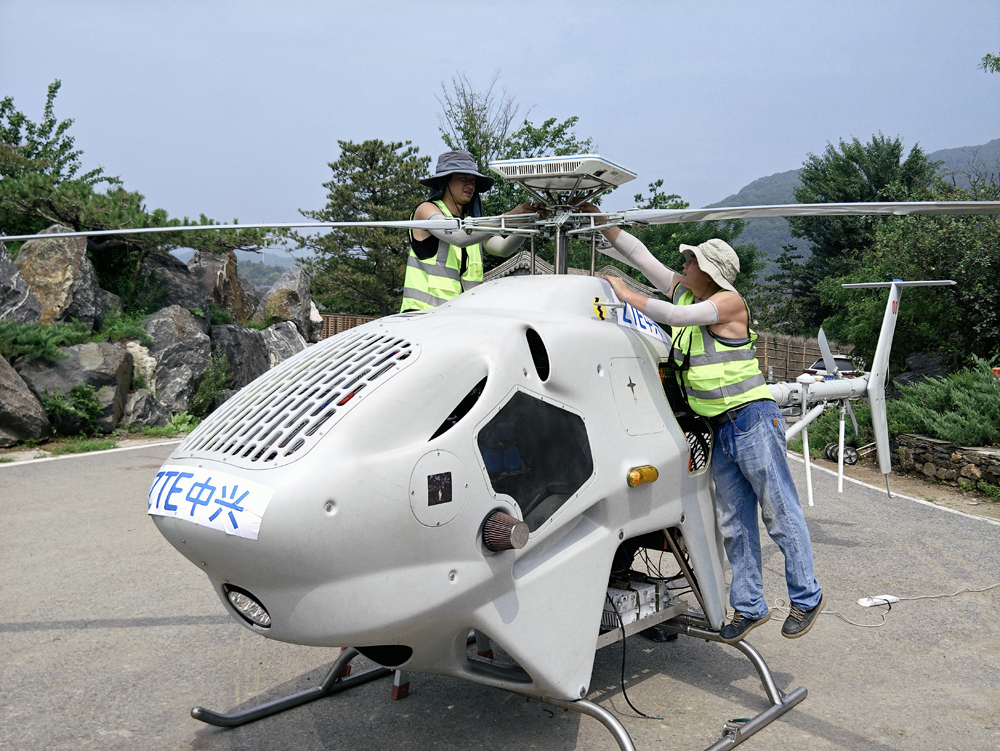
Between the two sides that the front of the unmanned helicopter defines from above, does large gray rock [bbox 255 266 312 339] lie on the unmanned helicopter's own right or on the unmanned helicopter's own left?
on the unmanned helicopter's own right

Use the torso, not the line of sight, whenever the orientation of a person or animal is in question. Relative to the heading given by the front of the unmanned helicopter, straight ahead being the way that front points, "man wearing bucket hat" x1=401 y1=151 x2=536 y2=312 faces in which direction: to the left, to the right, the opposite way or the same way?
to the left

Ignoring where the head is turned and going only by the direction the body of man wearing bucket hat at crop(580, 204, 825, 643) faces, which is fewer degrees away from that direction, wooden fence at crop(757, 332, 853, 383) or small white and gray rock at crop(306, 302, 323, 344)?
the small white and gray rock

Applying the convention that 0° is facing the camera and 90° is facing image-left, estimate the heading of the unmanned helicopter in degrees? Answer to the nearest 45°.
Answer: approximately 45°

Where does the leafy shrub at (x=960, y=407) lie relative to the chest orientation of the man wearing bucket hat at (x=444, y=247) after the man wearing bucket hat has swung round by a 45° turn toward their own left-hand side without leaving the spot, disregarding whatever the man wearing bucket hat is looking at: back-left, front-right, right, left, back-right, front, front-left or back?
front-left

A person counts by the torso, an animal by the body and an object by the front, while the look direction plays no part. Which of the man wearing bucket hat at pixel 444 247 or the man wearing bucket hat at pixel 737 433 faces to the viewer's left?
the man wearing bucket hat at pixel 737 433

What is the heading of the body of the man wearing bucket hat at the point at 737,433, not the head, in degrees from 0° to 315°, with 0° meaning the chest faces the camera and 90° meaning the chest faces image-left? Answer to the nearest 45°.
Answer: approximately 90°

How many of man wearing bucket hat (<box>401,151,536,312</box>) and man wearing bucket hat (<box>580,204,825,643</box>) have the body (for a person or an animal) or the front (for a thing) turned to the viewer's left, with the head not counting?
1

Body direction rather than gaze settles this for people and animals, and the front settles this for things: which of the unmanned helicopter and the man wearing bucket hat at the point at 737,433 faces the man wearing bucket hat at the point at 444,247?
the man wearing bucket hat at the point at 737,433

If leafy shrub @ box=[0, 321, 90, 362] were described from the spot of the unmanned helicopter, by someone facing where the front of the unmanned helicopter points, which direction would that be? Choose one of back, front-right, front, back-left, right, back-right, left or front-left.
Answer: right

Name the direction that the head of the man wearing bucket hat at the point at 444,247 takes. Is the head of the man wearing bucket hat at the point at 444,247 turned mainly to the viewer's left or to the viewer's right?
to the viewer's right

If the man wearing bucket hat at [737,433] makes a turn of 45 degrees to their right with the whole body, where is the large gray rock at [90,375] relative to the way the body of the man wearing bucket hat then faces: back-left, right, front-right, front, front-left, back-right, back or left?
front

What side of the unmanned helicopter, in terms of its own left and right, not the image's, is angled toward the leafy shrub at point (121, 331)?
right
